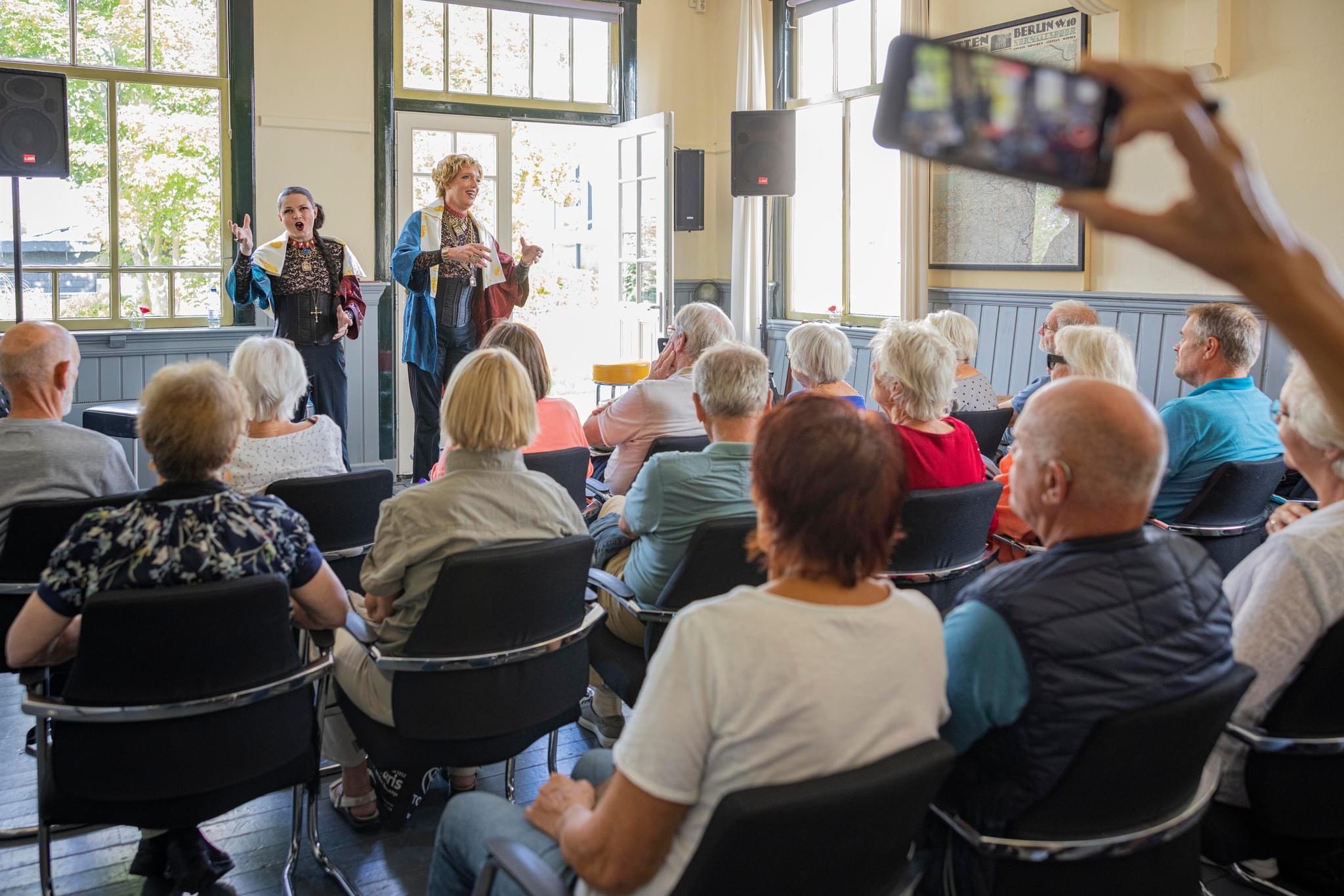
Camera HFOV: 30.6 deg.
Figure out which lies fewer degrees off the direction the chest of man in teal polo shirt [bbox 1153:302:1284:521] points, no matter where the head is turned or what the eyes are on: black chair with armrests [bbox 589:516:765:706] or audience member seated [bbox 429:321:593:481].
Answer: the audience member seated

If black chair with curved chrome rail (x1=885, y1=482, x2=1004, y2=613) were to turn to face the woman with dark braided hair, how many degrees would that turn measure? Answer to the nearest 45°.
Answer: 0° — it already faces them

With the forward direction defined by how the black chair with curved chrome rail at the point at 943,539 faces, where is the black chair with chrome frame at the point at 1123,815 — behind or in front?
behind

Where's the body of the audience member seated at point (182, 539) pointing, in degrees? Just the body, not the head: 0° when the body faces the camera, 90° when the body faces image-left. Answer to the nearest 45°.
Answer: approximately 180°

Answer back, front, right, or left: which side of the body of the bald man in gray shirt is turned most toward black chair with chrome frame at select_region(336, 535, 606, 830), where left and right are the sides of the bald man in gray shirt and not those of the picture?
right

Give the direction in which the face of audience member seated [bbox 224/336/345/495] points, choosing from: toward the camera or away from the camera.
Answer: away from the camera

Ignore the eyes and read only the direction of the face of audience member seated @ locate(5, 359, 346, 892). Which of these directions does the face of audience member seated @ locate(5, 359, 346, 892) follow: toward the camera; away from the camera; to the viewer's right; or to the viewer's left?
away from the camera

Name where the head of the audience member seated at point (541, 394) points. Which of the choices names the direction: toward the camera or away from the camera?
away from the camera

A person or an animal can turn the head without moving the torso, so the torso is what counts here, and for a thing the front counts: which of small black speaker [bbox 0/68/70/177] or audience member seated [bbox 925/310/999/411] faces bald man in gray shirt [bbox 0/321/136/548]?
the small black speaker

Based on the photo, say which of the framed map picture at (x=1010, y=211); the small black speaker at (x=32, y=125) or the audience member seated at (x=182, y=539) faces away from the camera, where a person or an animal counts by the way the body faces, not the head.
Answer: the audience member seated

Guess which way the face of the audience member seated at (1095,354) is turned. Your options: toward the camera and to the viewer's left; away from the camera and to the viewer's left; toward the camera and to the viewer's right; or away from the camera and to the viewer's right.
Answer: away from the camera and to the viewer's left

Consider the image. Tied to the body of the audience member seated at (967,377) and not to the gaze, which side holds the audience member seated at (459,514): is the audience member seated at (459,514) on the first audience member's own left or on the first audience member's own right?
on the first audience member's own left
